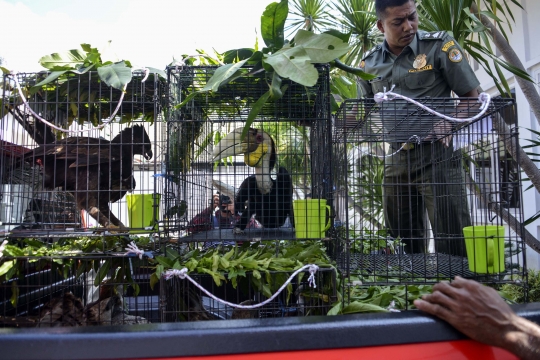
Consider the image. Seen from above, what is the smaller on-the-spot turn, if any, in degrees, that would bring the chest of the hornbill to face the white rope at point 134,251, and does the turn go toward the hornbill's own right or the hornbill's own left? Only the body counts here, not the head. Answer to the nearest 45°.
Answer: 0° — it already faces it

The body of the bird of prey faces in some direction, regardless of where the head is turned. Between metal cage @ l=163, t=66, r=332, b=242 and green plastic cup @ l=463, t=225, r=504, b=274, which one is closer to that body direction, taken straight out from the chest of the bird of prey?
the metal cage

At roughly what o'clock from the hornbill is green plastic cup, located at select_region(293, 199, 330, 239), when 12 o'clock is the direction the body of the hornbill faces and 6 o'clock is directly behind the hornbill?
The green plastic cup is roughly at 10 o'clock from the hornbill.

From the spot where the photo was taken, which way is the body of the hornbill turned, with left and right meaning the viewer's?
facing the viewer and to the left of the viewer

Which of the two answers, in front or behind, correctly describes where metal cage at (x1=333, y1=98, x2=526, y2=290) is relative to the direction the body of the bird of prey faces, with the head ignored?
in front

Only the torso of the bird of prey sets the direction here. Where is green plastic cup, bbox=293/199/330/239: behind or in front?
in front

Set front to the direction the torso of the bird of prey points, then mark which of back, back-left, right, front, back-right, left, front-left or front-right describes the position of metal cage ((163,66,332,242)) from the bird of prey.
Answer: front

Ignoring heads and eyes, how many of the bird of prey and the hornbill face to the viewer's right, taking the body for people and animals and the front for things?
1

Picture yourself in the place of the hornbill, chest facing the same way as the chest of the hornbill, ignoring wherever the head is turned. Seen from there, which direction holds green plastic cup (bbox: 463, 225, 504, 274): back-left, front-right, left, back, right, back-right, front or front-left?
left

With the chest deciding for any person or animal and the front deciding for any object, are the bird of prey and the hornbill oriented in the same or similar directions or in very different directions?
very different directions

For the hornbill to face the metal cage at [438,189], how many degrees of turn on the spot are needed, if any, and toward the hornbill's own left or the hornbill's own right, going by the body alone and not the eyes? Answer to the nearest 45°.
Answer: approximately 90° to the hornbill's own left

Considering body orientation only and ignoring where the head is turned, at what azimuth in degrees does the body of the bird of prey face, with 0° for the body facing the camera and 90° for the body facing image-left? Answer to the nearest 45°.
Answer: approximately 270°
